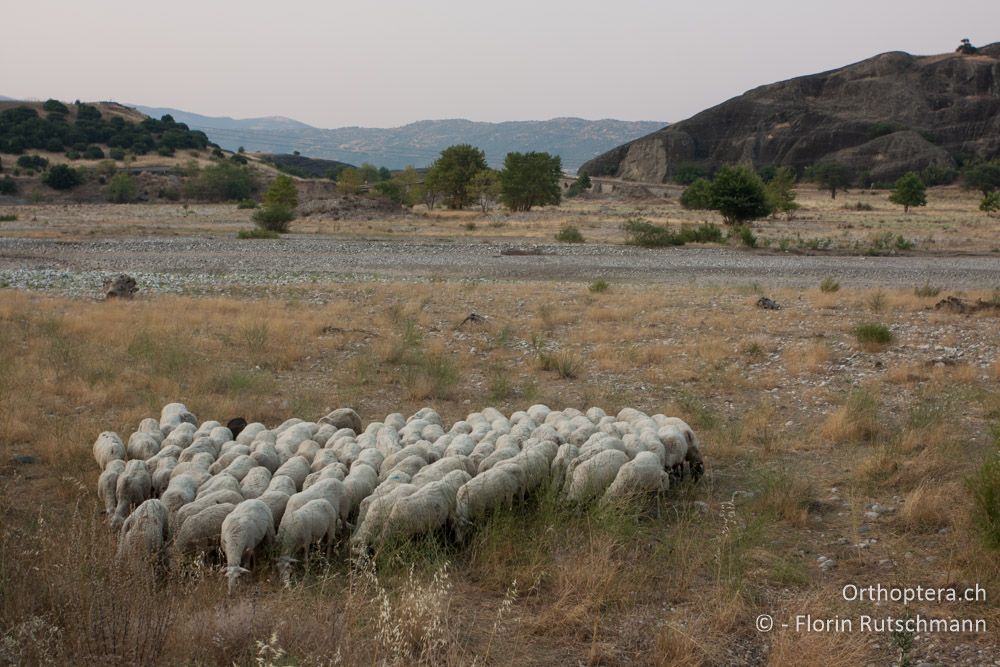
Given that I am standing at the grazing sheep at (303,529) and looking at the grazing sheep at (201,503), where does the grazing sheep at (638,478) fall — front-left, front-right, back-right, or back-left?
back-right

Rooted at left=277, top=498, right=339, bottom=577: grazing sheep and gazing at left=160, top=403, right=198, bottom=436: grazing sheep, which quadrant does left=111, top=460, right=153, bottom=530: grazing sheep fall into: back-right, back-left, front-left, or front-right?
front-left

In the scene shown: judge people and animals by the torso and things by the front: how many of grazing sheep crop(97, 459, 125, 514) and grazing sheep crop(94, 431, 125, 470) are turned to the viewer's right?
0

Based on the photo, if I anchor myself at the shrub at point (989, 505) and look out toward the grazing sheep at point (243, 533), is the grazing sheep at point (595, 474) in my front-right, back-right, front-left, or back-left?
front-right

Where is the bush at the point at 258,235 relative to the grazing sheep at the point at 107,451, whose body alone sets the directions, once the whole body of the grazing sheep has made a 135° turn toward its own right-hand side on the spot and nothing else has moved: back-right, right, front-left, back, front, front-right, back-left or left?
front

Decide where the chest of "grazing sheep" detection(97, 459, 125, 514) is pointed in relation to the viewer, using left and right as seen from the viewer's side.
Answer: facing the viewer and to the left of the viewer

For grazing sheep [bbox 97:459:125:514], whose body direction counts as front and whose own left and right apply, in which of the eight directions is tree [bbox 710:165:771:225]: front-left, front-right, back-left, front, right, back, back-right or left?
back

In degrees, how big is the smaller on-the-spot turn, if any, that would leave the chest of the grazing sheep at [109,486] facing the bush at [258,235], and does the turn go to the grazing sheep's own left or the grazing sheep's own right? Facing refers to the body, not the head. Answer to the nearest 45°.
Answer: approximately 135° to the grazing sheep's own right

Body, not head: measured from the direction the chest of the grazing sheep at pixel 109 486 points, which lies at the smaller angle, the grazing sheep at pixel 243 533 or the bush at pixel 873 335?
the grazing sheep
